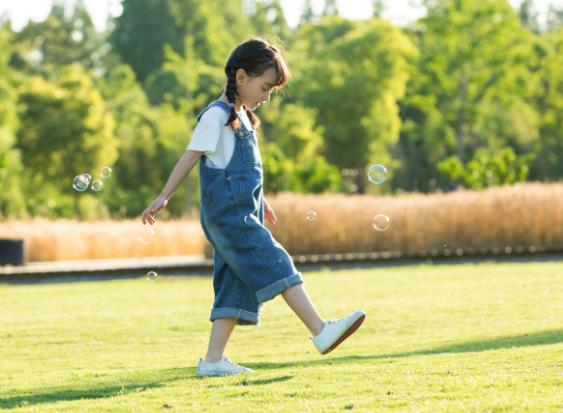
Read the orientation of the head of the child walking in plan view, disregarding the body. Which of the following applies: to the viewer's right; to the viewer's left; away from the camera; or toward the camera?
to the viewer's right

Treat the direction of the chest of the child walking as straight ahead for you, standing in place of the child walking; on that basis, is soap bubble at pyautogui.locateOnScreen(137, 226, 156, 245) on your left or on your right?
on your left

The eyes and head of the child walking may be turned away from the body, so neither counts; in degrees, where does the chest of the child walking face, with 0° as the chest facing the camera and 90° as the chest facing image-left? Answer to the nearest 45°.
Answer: approximately 270°

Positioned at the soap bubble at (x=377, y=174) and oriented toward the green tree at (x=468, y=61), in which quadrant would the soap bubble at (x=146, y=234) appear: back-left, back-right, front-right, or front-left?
back-left

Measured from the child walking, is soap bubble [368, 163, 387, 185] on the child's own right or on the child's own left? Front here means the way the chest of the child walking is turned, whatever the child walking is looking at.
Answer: on the child's own left
